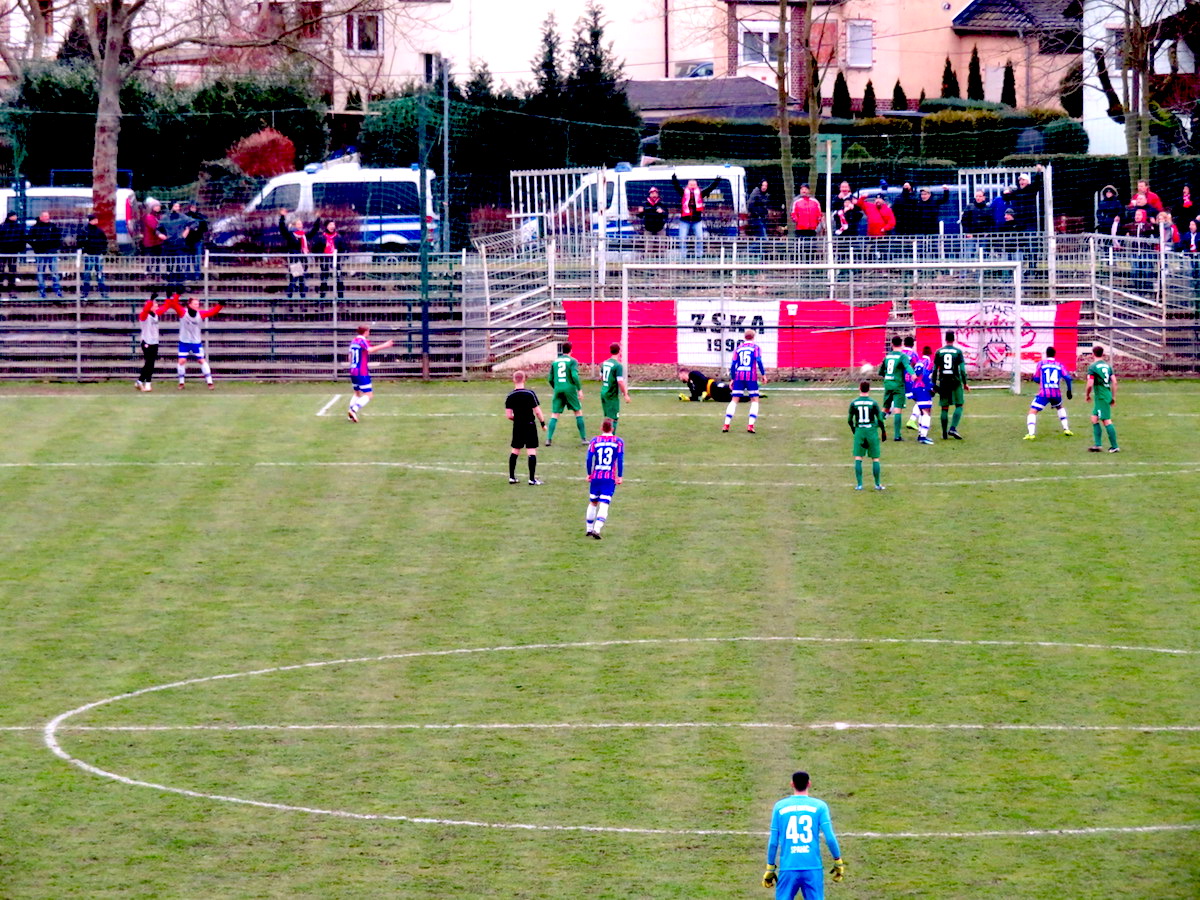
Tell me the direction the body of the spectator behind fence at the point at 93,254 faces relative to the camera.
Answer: toward the camera

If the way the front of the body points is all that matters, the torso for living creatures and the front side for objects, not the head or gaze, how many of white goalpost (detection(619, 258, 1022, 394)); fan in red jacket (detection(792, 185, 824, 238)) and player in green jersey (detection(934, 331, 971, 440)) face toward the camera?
2

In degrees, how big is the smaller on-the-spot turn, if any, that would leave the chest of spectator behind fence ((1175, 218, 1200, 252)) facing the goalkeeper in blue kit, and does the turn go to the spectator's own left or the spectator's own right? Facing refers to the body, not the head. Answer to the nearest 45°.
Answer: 0° — they already face them

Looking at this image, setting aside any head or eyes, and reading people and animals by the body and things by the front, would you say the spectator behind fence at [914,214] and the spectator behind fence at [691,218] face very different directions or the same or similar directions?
same or similar directions

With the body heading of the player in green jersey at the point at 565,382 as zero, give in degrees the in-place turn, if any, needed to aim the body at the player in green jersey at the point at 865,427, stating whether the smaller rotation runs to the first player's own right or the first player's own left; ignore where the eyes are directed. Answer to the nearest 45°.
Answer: approximately 135° to the first player's own right

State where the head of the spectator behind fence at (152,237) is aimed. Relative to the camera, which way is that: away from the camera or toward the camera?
toward the camera

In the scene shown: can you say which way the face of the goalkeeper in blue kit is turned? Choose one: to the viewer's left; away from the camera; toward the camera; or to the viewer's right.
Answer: away from the camera

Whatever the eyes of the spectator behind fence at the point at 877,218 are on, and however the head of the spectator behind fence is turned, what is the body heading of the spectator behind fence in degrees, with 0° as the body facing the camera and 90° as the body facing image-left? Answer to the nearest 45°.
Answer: approximately 0°

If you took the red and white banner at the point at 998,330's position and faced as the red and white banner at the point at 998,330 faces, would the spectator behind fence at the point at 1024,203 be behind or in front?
behind

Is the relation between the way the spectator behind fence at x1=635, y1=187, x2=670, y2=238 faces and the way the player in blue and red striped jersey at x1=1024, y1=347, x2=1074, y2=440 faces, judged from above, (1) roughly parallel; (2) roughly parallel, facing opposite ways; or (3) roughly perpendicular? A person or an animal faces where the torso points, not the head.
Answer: roughly parallel, facing opposite ways

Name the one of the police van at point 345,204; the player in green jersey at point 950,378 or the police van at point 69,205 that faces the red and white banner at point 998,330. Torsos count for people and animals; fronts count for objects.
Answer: the player in green jersey

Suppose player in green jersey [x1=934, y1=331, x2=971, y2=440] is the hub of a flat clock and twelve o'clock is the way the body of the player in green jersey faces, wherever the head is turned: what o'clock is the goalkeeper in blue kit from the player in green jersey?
The goalkeeper in blue kit is roughly at 6 o'clock from the player in green jersey.

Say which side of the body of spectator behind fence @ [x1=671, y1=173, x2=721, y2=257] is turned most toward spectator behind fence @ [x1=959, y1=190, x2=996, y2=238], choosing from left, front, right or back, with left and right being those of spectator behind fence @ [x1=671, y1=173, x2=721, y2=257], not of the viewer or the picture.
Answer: left

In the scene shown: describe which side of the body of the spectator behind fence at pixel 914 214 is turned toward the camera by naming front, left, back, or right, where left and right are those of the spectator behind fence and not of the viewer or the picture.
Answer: front

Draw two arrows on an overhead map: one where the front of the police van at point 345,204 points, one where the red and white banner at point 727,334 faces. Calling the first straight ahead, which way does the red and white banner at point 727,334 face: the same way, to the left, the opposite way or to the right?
to the left
